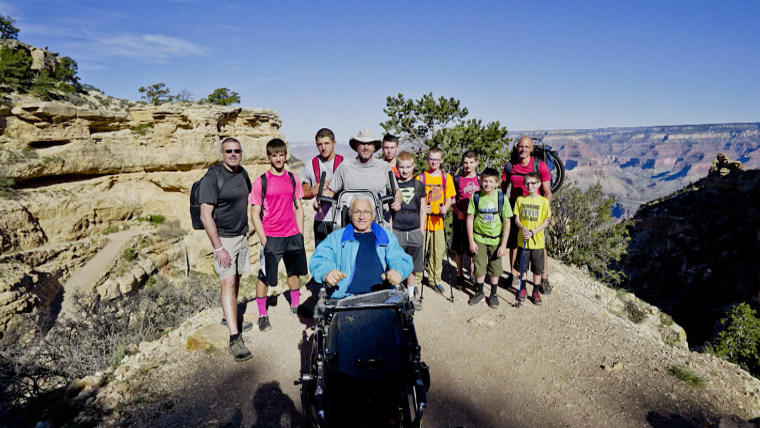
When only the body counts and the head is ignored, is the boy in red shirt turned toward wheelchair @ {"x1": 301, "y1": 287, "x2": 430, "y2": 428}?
yes

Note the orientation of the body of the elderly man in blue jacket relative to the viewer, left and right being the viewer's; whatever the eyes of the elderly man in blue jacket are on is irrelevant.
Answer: facing the viewer

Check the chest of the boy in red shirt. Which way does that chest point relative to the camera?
toward the camera

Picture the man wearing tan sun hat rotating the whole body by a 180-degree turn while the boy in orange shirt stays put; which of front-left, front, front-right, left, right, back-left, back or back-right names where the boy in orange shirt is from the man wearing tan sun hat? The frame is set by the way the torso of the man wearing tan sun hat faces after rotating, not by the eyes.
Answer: front-right

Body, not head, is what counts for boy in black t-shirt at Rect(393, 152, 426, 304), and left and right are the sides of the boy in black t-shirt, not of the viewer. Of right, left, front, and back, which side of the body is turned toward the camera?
front

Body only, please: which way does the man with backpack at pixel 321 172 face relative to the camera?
toward the camera
